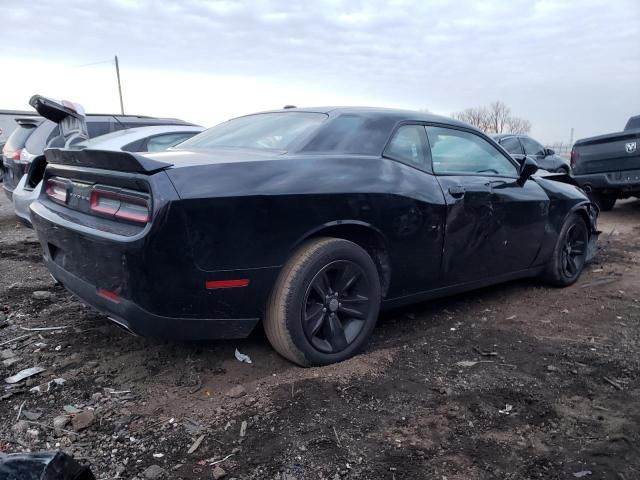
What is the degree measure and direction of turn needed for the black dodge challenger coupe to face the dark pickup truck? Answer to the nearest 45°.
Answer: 0° — it already faces it

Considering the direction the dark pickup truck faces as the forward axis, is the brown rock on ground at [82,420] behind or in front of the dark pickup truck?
behind

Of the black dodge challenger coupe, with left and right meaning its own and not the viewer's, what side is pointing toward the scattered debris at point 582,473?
right

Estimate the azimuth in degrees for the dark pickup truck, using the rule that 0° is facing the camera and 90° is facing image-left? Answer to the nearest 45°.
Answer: approximately 225°

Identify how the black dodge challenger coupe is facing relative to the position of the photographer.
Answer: facing away from the viewer and to the right of the viewer

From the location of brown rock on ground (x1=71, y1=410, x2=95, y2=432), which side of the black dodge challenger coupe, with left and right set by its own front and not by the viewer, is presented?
back

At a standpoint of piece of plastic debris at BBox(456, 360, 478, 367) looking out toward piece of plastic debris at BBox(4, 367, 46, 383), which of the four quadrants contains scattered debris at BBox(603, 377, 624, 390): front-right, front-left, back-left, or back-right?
back-left

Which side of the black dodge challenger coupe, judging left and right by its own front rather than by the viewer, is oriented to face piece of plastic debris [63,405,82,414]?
back

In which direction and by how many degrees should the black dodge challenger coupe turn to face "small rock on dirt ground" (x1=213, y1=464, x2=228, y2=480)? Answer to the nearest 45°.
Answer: approximately 135° to its right

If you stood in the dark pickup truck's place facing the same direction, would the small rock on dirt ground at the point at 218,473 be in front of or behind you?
behind
